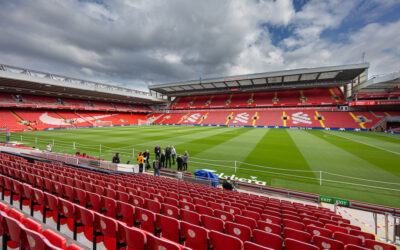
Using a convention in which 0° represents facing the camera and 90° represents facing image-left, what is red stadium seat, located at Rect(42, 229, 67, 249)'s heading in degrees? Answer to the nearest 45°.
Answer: approximately 225°

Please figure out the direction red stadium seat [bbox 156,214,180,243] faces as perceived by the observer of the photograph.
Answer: facing away from the viewer and to the right of the viewer

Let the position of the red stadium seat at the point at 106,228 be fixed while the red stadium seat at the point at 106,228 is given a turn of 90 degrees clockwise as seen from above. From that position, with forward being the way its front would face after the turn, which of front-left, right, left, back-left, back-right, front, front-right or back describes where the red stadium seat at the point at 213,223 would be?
front-left

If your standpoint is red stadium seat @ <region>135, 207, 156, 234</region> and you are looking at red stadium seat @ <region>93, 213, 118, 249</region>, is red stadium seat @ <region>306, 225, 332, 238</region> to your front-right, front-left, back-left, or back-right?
back-left

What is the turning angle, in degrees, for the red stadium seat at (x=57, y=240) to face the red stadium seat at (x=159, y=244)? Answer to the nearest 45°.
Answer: approximately 90° to its right

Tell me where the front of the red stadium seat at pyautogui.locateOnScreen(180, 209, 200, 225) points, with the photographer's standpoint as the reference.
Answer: facing away from the viewer and to the right of the viewer

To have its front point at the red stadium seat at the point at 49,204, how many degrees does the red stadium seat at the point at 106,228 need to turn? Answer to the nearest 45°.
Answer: approximately 90° to its left

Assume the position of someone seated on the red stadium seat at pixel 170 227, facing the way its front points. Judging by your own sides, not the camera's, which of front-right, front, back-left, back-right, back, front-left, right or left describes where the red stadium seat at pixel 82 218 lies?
back-left

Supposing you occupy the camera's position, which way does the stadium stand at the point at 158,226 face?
facing away from the viewer and to the right of the viewer

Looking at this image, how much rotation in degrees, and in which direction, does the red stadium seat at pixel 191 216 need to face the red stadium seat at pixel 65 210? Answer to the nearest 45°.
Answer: approximately 135° to its left

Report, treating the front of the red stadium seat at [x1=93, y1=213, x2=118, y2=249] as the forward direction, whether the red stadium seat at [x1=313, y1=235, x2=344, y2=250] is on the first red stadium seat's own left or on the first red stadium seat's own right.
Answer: on the first red stadium seat's own right

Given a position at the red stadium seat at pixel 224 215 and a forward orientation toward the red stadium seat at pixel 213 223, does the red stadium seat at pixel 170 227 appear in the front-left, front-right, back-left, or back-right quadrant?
front-right

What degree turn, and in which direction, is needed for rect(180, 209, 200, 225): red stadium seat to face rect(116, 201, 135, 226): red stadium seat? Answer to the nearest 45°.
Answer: approximately 135° to its left

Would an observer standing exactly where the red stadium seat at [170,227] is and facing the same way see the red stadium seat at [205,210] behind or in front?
in front

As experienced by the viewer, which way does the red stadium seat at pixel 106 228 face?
facing away from the viewer and to the right of the viewer
